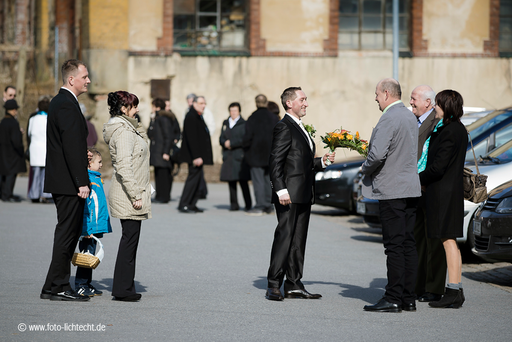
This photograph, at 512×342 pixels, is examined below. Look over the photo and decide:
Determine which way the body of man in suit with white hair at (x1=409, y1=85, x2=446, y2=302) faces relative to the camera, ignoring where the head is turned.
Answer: to the viewer's left

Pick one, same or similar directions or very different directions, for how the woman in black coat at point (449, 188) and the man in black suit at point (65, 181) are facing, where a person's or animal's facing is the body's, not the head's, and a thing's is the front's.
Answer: very different directions

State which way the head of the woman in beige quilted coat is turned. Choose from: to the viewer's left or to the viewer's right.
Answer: to the viewer's right

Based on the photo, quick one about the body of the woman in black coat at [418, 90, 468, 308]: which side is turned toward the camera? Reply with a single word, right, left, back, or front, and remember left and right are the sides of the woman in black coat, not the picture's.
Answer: left

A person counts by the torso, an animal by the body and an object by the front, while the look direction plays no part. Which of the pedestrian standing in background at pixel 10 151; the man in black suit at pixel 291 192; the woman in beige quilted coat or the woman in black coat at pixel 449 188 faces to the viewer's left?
the woman in black coat

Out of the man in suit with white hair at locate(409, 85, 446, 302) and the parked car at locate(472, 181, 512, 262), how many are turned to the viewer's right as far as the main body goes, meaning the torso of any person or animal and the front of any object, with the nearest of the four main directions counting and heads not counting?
0

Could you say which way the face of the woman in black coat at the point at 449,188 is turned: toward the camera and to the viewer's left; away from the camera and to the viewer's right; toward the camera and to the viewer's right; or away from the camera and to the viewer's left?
away from the camera and to the viewer's left

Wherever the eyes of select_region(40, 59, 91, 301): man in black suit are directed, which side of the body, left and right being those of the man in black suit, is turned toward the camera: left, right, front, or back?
right

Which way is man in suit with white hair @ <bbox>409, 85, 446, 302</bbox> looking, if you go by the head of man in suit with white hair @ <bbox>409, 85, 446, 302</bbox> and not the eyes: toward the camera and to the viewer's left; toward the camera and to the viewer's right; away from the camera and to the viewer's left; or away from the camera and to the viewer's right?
toward the camera and to the viewer's left

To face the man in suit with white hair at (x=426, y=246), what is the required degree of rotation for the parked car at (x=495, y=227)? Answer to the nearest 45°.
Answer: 0° — it already faces them

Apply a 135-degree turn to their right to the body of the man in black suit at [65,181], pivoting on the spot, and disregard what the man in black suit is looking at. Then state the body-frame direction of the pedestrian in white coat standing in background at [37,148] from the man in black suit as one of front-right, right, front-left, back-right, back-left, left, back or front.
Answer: back-right

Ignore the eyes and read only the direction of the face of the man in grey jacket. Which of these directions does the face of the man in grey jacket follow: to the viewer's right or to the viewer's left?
to the viewer's left
